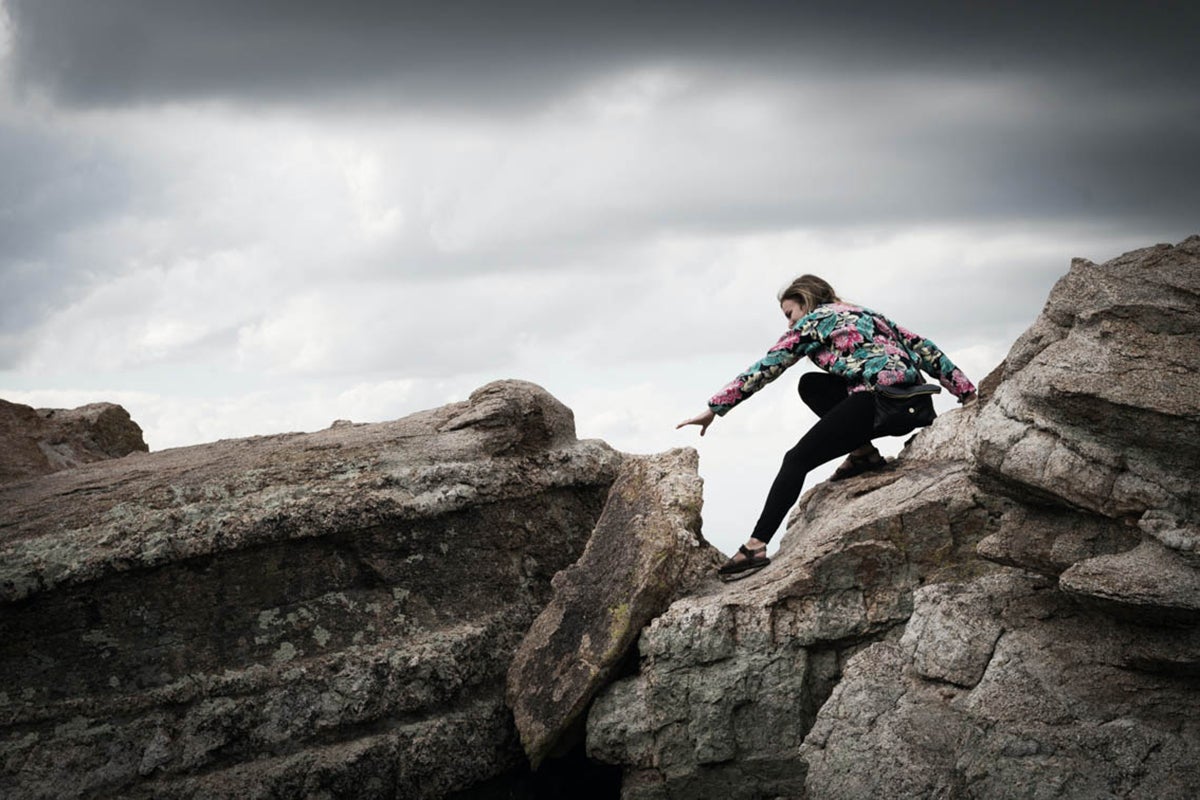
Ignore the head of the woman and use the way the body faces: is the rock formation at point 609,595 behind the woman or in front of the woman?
in front

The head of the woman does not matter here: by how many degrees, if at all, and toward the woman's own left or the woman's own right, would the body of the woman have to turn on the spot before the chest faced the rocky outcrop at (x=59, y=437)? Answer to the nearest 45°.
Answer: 0° — they already face it

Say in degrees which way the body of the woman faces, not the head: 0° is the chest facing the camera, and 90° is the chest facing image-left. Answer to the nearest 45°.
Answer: approximately 90°

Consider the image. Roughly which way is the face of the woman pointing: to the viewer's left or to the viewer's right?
to the viewer's left

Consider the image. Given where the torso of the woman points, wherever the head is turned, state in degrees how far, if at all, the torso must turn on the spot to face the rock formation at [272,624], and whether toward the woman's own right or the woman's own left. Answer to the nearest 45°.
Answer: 0° — they already face it
